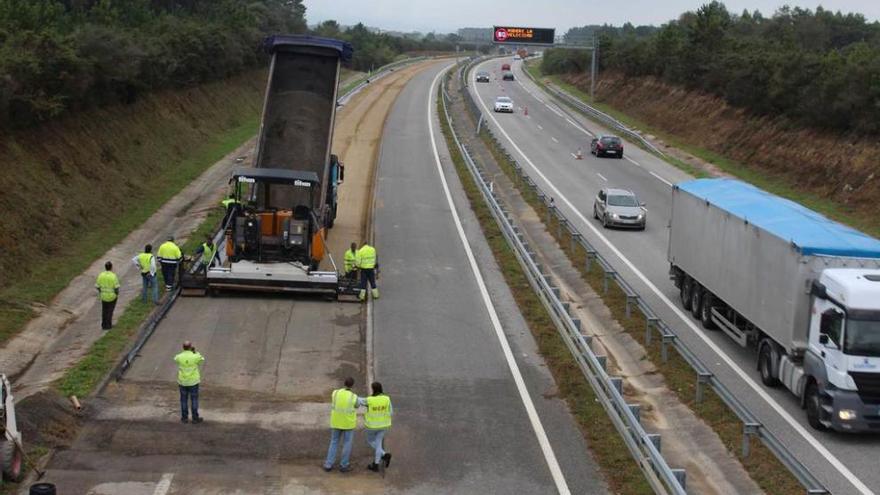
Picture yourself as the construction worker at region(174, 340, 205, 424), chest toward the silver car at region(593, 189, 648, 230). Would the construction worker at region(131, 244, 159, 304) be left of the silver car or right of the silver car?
left

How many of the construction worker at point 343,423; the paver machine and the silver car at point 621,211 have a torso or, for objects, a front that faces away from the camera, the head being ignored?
2

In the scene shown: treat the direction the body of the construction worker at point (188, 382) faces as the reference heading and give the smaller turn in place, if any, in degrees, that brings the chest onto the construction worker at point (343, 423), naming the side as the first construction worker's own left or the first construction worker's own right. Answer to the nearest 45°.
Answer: approximately 135° to the first construction worker's own right

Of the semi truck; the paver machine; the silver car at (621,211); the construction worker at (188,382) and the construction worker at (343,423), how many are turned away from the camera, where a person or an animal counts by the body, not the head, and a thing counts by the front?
3

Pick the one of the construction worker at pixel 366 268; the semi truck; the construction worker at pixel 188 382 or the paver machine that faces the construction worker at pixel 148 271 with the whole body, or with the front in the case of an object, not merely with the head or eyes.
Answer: the construction worker at pixel 188 382

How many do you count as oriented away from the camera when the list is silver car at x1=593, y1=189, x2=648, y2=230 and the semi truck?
0

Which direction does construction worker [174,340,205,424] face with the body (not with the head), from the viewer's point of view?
away from the camera

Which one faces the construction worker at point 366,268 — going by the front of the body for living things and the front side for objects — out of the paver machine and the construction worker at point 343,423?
the construction worker at point 343,423

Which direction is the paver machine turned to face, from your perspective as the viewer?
facing away from the viewer

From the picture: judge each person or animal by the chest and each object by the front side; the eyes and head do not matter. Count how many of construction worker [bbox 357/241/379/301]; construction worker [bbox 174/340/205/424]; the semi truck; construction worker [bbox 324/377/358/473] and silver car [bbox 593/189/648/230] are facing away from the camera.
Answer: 3

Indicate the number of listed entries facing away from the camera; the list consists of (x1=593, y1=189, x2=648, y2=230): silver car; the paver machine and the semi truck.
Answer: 1
